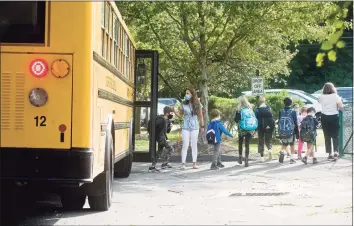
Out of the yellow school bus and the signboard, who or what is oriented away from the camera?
the yellow school bus

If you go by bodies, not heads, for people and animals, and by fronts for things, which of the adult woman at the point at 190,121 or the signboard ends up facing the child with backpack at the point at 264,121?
the signboard

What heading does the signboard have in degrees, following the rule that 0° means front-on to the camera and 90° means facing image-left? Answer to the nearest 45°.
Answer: approximately 0°

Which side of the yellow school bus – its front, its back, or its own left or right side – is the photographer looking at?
back

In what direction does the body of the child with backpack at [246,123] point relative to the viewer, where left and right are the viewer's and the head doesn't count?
facing away from the viewer and to the left of the viewer

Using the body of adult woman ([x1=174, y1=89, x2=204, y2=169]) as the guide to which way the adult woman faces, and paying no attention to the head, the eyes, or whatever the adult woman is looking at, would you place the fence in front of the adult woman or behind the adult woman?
behind

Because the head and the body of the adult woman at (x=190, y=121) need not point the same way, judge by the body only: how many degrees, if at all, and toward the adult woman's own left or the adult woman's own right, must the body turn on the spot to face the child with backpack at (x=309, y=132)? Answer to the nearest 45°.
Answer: approximately 135° to the adult woman's own left

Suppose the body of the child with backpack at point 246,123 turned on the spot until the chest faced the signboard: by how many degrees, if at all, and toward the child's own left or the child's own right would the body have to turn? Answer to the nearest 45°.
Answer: approximately 45° to the child's own right

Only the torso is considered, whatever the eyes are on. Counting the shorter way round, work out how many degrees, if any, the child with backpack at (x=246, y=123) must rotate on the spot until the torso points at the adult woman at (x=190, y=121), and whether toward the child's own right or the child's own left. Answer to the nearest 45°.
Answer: approximately 90° to the child's own left

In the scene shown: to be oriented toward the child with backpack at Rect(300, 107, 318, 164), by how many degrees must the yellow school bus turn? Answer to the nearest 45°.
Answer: approximately 45° to its right
